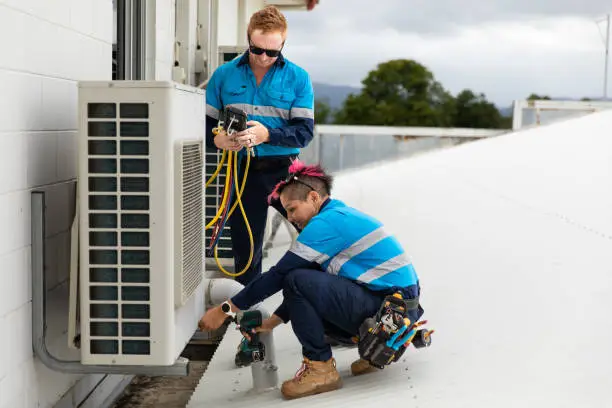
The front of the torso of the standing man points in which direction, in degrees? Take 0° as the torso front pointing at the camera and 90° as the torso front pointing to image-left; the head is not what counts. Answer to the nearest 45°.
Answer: approximately 0°

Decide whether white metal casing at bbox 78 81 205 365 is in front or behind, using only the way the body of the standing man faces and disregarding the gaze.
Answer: in front
